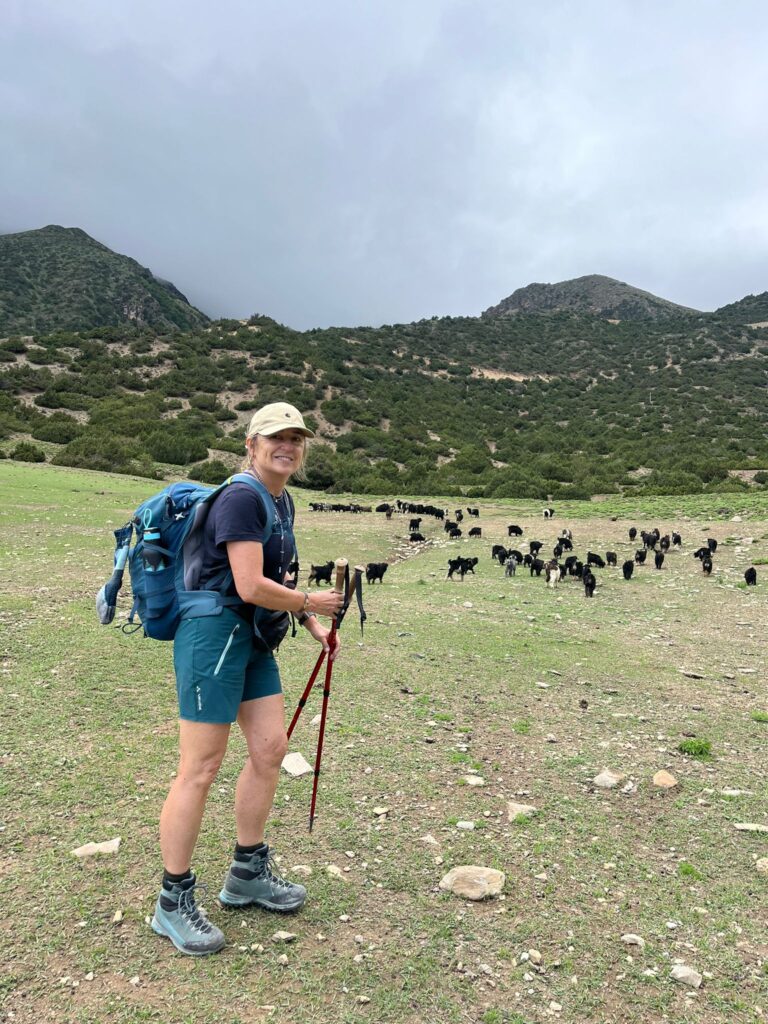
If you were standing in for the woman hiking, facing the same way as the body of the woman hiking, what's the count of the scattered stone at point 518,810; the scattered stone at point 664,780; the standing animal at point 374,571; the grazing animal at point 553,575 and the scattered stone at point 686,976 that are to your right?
0

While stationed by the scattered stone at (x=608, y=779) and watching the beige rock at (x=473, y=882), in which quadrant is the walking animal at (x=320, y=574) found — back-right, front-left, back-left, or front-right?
back-right

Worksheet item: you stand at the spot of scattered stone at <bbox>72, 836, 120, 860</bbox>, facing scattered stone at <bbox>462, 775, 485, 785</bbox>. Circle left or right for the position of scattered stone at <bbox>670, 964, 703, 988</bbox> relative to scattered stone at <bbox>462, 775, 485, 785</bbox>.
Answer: right

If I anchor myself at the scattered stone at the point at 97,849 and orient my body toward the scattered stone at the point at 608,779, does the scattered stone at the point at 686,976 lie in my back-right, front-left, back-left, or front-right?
front-right

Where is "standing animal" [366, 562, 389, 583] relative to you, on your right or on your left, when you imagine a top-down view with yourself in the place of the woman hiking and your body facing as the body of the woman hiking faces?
on your left

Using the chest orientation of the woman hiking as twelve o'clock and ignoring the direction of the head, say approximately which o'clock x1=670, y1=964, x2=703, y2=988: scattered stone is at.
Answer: The scattered stone is roughly at 11 o'clock from the woman hiking.

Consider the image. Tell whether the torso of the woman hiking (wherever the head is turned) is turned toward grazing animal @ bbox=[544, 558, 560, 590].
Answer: no

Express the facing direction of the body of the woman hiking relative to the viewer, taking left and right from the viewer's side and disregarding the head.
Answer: facing the viewer and to the right of the viewer

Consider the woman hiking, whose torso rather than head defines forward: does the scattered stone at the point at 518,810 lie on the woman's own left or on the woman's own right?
on the woman's own left

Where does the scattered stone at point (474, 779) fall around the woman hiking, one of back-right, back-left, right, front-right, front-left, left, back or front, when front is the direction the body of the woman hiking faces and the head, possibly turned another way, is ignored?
left

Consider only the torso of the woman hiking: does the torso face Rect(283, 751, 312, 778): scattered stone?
no

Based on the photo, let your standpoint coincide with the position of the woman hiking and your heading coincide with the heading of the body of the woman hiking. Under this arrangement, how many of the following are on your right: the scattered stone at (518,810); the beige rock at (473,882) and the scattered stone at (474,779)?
0

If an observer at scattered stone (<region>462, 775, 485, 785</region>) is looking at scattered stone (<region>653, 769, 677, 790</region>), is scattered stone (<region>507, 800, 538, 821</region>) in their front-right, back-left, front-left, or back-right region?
front-right

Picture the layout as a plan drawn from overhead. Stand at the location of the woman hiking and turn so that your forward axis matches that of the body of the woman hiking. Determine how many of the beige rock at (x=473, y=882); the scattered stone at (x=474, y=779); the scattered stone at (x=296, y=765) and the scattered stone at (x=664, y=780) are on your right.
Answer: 0
